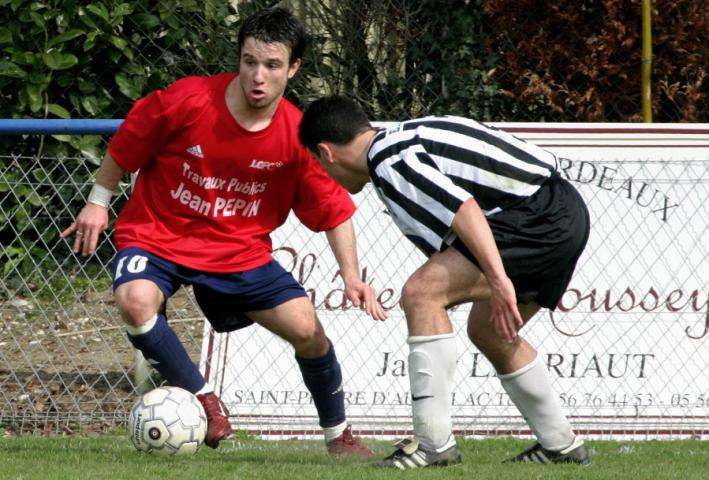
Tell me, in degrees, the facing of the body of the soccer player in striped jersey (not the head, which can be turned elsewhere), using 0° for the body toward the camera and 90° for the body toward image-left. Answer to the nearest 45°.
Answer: approximately 90°

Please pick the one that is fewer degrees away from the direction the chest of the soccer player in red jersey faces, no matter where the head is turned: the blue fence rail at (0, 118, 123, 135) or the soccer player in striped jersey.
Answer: the soccer player in striped jersey

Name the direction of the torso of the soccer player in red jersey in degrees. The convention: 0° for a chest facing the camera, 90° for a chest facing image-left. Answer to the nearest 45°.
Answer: approximately 0°

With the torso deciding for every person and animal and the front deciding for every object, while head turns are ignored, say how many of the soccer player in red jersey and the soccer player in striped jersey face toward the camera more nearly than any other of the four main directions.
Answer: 1

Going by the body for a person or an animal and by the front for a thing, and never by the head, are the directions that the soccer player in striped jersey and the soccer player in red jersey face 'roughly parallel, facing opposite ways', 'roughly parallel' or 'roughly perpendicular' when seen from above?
roughly perpendicular

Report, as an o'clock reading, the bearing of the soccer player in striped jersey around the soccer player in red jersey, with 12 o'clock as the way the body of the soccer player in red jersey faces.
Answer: The soccer player in striped jersey is roughly at 10 o'clock from the soccer player in red jersey.
